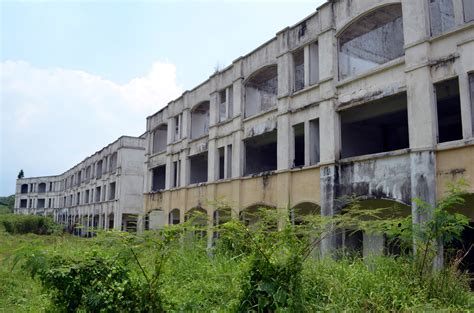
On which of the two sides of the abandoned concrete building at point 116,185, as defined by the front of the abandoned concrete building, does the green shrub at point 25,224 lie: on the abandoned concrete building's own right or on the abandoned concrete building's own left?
on the abandoned concrete building's own right

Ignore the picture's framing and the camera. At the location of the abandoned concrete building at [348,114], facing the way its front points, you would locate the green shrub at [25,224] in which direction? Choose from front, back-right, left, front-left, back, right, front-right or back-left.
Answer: right

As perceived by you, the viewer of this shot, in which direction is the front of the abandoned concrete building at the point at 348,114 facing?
facing the viewer and to the left of the viewer

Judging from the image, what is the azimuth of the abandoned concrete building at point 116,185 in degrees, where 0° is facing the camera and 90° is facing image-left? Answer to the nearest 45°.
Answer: approximately 45°
